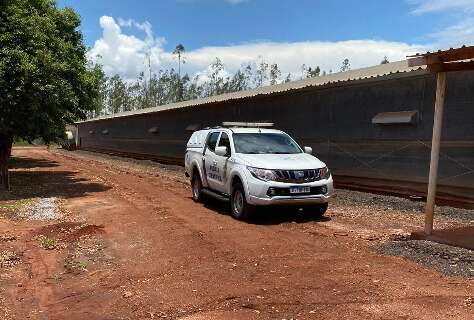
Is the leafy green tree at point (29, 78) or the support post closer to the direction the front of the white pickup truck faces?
the support post

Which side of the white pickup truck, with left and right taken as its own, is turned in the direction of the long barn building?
left

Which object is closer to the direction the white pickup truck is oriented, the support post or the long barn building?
the support post

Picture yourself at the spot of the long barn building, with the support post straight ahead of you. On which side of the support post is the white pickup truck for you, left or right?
right

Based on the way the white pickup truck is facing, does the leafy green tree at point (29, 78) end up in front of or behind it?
behind

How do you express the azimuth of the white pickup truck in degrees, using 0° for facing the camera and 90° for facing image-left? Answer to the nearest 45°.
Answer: approximately 315°

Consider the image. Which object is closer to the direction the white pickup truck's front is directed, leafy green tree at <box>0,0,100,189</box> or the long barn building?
the long barn building
